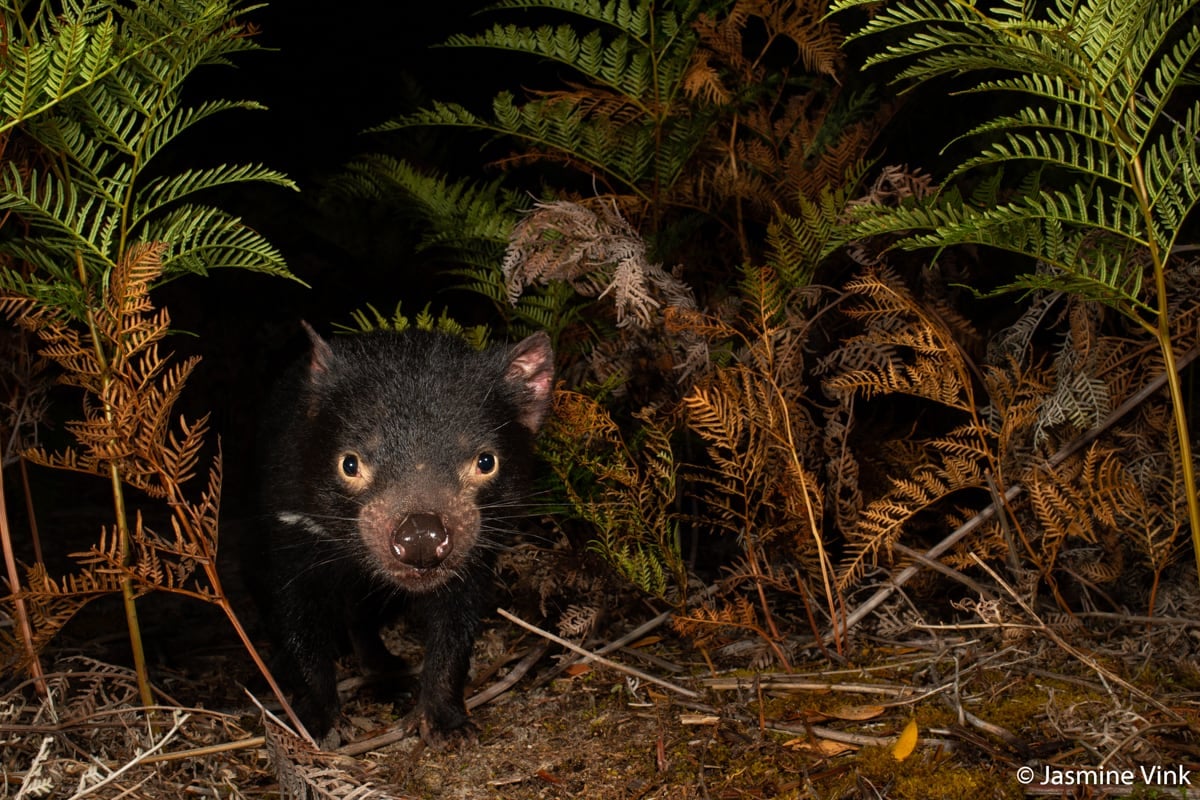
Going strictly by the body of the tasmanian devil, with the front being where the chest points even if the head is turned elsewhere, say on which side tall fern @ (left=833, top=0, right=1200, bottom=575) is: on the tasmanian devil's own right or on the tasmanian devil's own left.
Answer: on the tasmanian devil's own left

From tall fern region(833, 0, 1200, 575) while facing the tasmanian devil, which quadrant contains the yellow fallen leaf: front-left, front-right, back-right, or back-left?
front-left

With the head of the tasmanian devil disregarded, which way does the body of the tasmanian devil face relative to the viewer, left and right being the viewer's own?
facing the viewer

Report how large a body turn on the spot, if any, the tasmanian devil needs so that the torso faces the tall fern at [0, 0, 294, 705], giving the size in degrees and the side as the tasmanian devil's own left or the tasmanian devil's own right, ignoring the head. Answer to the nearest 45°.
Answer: approximately 45° to the tasmanian devil's own right
